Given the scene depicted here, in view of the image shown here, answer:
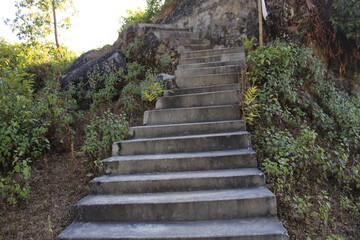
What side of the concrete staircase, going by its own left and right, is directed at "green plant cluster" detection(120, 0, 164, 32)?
back

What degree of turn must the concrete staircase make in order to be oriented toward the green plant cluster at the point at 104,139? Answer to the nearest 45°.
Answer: approximately 135° to its right

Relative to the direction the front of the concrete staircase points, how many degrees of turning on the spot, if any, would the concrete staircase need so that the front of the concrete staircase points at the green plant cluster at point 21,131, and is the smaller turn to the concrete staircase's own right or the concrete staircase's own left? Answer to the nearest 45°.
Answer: approximately 135° to the concrete staircase's own right

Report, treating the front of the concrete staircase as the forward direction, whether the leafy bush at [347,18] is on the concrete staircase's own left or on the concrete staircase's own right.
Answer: on the concrete staircase's own left

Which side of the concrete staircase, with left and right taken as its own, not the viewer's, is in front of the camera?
front

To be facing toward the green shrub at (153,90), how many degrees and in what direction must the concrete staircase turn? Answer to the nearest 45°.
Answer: approximately 180°

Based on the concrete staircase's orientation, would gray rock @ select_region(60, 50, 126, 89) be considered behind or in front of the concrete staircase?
behind
